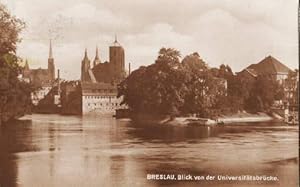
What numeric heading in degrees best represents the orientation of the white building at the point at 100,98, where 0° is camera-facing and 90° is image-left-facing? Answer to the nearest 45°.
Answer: approximately 0°

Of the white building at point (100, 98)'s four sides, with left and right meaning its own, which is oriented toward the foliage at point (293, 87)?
left
